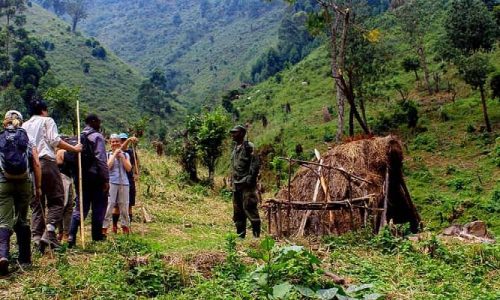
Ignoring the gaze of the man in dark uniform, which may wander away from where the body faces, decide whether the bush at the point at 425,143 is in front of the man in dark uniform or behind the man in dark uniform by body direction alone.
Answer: behind

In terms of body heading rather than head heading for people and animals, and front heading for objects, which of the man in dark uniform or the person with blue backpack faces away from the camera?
the person with blue backpack

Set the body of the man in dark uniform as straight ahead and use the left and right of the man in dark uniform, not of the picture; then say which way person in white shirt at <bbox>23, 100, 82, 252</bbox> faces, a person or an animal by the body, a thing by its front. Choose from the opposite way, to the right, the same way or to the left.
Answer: the opposite way

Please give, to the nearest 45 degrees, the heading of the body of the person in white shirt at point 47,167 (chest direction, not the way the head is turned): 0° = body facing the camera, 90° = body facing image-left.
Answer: approximately 225°

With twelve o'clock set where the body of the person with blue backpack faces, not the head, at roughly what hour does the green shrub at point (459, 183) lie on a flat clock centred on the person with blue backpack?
The green shrub is roughly at 2 o'clock from the person with blue backpack.

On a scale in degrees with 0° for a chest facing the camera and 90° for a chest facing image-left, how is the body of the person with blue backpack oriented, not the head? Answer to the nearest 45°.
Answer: approximately 180°

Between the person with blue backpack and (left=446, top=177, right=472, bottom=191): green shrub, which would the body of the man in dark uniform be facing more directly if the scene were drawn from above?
the person with blue backpack

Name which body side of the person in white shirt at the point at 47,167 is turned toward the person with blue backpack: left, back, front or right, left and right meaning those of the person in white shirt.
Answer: back

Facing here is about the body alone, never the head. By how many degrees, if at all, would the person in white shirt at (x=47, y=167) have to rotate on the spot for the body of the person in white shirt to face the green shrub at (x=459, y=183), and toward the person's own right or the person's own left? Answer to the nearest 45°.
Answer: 0° — they already face it

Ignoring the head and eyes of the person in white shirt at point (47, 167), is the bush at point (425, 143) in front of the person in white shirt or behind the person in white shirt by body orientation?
in front

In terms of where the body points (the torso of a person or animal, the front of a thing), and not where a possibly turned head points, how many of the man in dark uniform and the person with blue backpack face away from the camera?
1

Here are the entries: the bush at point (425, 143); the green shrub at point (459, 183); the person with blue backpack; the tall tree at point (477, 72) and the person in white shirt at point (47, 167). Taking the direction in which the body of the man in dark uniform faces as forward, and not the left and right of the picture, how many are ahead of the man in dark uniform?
2
